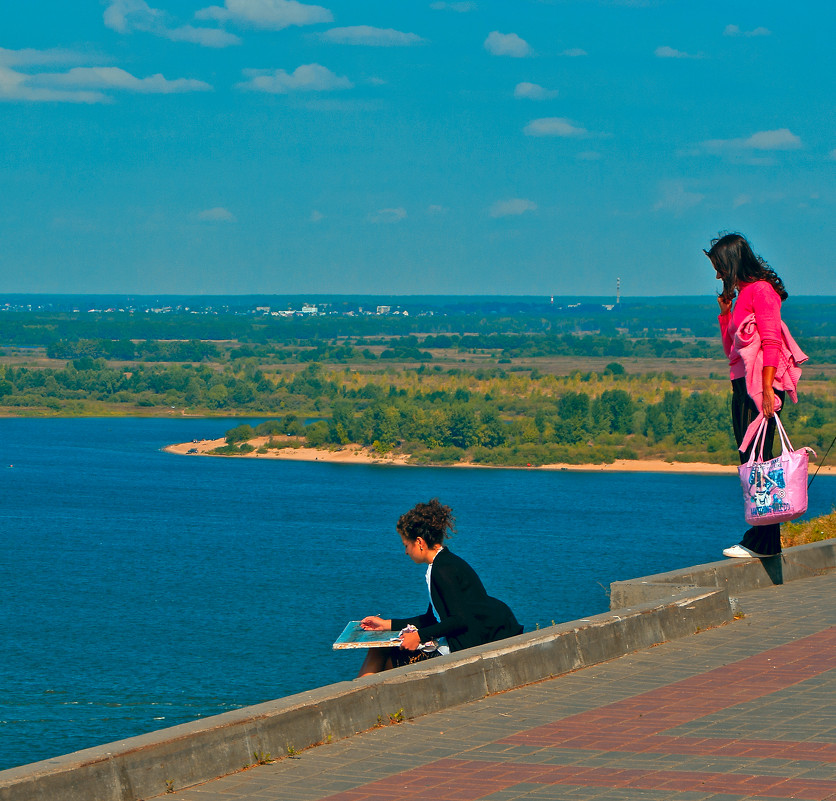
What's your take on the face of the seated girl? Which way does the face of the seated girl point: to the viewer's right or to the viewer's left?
to the viewer's left

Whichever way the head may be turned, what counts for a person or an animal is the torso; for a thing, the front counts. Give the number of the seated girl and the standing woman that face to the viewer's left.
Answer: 2

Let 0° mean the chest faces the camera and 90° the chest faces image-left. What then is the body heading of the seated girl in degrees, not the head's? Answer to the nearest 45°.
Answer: approximately 90°

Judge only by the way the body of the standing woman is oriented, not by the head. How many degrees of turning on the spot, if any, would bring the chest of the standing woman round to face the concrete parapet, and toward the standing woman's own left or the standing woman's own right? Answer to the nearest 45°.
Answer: approximately 45° to the standing woman's own left

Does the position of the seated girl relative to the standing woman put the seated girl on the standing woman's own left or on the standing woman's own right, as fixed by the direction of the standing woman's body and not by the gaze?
on the standing woman's own left

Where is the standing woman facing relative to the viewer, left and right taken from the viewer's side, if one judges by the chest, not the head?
facing to the left of the viewer

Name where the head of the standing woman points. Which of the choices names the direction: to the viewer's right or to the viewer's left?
to the viewer's left

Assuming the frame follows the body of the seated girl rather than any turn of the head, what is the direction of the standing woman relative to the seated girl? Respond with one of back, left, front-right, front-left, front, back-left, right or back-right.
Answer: back-right
